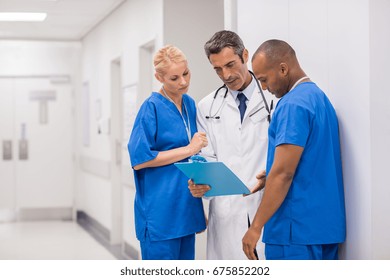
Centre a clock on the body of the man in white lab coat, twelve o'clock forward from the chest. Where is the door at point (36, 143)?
The door is roughly at 5 o'clock from the man in white lab coat.

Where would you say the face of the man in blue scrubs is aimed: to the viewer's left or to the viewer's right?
to the viewer's left

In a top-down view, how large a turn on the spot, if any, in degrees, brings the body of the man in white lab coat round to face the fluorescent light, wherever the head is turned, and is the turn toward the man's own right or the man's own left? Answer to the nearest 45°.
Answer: approximately 135° to the man's own right

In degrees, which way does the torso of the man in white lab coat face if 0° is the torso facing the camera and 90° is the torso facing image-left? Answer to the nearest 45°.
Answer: approximately 0°

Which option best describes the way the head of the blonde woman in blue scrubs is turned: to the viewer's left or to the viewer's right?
to the viewer's right
